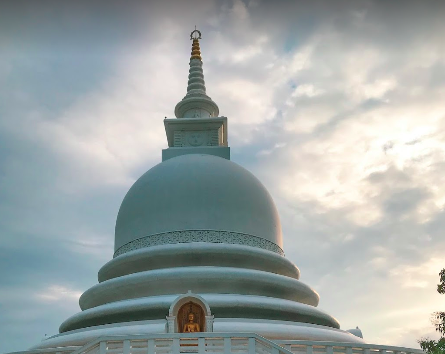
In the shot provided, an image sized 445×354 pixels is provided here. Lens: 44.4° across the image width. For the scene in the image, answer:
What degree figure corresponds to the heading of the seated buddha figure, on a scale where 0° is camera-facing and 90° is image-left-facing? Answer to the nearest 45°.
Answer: approximately 0°
